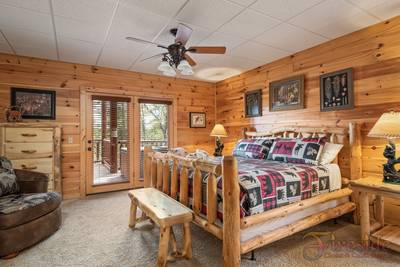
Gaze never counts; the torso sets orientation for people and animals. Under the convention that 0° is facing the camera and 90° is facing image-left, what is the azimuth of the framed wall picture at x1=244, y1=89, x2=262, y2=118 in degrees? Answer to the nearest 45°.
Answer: approximately 45°

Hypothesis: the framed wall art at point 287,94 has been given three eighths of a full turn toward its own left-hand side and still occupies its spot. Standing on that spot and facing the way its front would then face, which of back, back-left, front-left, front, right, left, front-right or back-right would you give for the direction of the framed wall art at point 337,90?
front-right

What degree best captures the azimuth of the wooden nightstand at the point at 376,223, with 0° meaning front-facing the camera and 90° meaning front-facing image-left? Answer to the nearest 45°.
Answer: approximately 45°

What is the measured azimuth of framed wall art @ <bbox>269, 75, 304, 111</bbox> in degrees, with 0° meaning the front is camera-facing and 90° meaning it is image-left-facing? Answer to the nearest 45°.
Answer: approximately 45°

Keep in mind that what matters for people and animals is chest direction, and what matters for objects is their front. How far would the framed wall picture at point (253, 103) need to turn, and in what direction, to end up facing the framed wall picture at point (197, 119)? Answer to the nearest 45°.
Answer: approximately 90° to its right

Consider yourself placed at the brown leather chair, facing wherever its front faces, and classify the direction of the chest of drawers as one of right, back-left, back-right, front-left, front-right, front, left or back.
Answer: back-left

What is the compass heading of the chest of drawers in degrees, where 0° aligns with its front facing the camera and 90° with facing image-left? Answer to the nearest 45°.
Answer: approximately 0°

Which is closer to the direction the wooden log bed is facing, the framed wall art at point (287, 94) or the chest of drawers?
the chest of drawers

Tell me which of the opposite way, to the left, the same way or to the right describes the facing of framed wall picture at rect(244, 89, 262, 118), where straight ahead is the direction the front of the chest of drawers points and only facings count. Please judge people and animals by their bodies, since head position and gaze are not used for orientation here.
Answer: to the right

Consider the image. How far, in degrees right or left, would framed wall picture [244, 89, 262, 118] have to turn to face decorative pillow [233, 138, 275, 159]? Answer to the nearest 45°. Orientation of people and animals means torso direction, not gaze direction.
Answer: approximately 45° to its left
